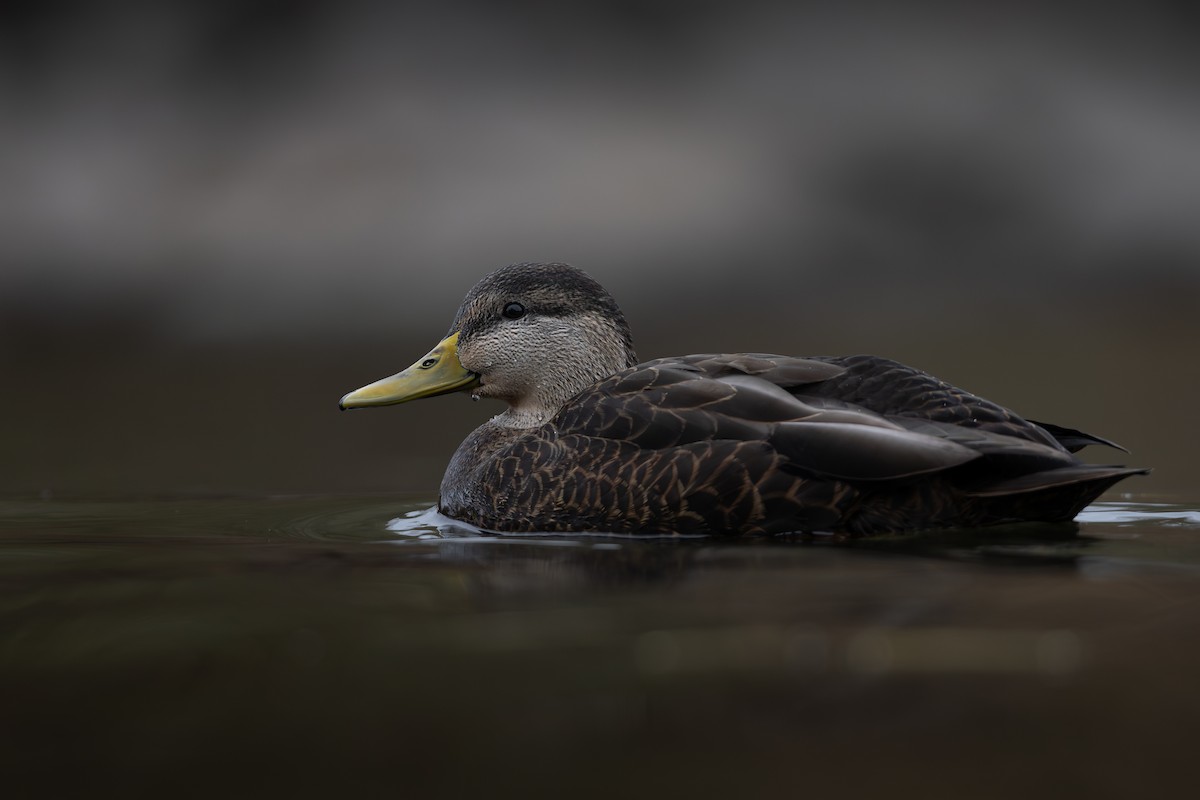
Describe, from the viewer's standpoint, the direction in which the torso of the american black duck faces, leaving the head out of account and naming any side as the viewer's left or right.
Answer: facing to the left of the viewer
